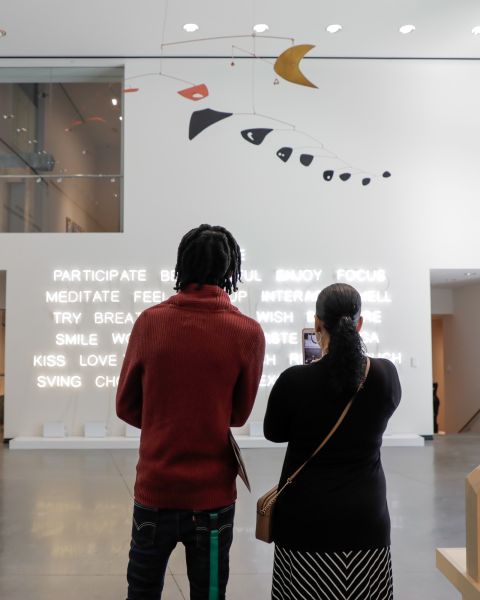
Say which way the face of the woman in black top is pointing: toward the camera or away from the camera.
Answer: away from the camera

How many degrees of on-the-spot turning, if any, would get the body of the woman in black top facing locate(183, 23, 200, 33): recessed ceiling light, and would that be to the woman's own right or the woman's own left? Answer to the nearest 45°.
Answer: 0° — they already face it

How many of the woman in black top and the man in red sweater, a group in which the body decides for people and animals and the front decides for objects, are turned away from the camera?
2

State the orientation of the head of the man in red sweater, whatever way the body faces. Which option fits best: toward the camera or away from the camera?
away from the camera

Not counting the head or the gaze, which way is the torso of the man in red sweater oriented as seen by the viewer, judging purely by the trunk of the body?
away from the camera

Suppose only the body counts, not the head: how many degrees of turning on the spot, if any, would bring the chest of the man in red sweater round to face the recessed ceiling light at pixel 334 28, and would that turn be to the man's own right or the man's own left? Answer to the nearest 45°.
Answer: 0° — they already face it

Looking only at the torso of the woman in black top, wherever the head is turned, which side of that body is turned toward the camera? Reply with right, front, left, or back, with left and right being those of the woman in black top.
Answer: back

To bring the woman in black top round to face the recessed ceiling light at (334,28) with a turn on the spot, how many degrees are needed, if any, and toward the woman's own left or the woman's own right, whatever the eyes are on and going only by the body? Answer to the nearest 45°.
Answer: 0° — they already face it

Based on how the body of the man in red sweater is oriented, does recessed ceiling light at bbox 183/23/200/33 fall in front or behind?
in front
